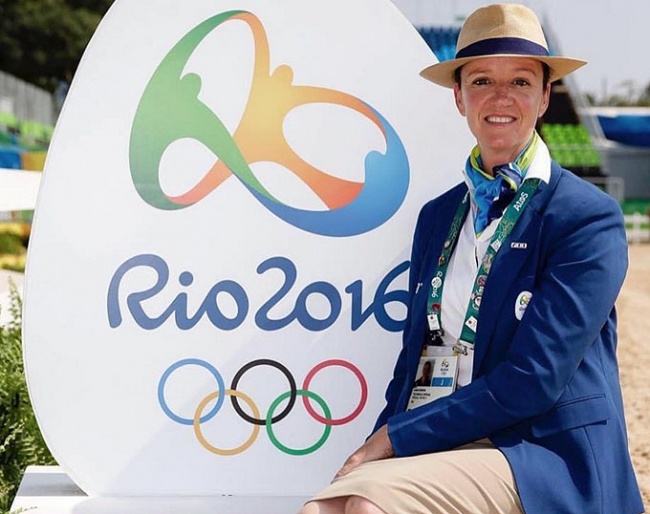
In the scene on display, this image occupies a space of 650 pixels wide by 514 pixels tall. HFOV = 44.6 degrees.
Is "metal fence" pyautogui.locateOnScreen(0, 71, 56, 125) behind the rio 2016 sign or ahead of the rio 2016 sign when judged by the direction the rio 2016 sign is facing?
behind

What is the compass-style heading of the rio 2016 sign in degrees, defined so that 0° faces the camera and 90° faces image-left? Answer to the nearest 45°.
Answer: approximately 0°

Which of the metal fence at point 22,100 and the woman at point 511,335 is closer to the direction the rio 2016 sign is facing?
the woman

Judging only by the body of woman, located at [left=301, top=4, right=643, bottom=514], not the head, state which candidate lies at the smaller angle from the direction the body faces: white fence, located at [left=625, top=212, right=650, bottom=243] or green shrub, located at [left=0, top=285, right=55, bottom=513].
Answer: the green shrub

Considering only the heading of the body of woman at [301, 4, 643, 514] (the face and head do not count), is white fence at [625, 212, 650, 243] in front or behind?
behind

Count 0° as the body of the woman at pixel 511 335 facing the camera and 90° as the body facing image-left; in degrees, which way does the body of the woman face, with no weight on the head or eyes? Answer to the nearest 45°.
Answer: approximately 45°

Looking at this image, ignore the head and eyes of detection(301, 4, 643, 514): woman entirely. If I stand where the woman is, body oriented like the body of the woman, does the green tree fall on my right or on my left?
on my right
